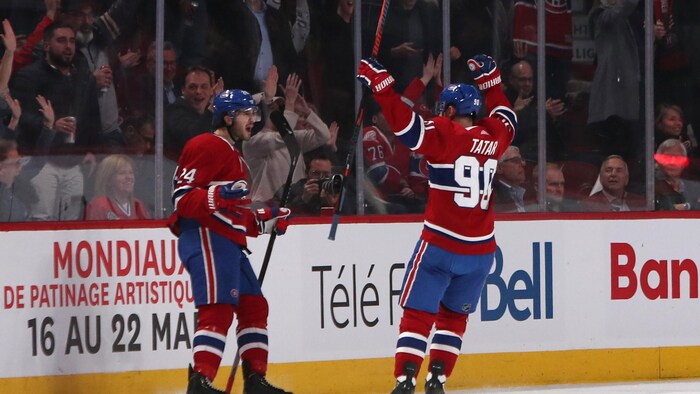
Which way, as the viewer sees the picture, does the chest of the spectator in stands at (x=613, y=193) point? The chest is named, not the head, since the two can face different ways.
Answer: toward the camera

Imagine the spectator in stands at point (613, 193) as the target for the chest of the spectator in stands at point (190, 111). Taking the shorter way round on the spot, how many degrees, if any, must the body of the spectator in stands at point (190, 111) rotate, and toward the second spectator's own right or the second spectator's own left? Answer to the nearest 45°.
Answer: approximately 45° to the second spectator's own left

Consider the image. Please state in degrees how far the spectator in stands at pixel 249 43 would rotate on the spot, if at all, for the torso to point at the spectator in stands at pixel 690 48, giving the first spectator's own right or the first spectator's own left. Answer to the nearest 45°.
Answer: approximately 45° to the first spectator's own left

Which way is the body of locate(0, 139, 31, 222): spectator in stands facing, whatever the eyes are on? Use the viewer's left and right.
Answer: facing the viewer and to the right of the viewer

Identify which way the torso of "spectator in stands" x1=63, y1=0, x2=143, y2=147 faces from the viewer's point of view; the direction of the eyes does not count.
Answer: toward the camera

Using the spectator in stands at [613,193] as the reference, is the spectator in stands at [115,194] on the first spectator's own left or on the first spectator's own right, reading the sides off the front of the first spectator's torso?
on the first spectator's own right

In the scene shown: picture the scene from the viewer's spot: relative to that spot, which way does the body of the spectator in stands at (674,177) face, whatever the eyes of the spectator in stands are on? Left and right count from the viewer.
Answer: facing the viewer

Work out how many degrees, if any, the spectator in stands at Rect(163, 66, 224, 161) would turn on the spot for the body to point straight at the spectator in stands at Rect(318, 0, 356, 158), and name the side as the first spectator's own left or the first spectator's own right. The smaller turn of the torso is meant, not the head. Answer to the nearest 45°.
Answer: approximately 45° to the first spectator's own left

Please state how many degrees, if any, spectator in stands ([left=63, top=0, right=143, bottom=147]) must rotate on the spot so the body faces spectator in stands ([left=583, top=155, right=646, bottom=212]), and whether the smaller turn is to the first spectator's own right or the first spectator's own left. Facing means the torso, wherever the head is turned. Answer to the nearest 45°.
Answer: approximately 90° to the first spectator's own left

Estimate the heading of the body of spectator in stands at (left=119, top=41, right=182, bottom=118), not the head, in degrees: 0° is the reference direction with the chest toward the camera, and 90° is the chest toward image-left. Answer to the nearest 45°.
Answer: approximately 315°

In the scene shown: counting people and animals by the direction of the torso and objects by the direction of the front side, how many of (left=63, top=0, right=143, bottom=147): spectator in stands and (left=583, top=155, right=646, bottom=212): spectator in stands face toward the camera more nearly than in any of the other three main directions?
2
